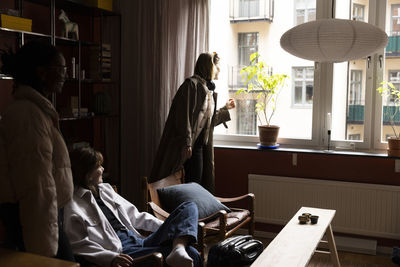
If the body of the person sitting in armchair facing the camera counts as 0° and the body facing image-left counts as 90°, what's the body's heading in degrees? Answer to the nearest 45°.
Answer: approximately 315°

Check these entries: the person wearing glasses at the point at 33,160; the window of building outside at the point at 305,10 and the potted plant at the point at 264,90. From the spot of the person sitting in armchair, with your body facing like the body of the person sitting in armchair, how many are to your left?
2

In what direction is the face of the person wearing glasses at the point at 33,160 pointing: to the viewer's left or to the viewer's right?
to the viewer's right

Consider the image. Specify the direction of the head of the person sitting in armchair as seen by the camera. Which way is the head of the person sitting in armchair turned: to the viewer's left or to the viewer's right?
to the viewer's right

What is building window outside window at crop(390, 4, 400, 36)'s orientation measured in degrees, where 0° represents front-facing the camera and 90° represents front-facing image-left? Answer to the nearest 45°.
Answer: approximately 0°

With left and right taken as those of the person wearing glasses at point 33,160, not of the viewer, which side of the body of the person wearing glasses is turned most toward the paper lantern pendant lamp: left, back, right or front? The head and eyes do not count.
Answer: front

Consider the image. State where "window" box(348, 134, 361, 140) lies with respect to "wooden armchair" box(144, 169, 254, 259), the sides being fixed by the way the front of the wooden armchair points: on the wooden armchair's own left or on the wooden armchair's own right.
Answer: on the wooden armchair's own left

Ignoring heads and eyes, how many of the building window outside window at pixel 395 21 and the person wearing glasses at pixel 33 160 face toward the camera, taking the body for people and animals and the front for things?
1

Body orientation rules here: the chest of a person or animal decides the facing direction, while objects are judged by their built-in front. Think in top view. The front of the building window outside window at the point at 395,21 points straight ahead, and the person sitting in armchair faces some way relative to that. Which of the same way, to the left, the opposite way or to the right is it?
to the left

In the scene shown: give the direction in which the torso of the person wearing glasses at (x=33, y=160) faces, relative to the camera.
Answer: to the viewer's right
